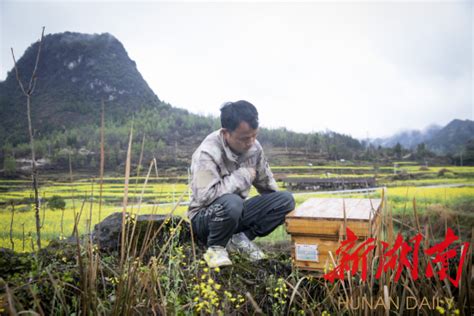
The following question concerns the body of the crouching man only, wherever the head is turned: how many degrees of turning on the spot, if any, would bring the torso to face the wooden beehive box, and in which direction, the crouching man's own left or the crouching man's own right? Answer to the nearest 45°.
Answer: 0° — they already face it

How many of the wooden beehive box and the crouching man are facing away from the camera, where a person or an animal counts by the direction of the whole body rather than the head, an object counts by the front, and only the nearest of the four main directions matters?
0

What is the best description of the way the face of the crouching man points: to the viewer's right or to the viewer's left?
to the viewer's right

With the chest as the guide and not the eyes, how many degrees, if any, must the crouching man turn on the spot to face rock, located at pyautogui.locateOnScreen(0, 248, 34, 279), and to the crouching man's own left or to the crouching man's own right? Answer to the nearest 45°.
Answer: approximately 90° to the crouching man's own right

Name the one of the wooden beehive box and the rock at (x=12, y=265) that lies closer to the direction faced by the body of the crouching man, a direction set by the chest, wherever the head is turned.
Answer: the wooden beehive box

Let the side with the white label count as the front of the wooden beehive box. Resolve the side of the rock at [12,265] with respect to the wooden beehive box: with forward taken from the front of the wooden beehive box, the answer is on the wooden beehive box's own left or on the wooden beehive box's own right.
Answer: on the wooden beehive box's own right

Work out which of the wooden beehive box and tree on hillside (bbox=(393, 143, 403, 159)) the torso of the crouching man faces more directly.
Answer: the wooden beehive box

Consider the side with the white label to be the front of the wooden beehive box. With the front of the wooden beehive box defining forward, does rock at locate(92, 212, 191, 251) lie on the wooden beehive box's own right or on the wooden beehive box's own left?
on the wooden beehive box's own right

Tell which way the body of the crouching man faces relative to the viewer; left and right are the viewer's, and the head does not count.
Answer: facing the viewer and to the right of the viewer

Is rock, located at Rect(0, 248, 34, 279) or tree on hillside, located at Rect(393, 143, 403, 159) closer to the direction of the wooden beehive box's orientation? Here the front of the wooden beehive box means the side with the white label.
the rock

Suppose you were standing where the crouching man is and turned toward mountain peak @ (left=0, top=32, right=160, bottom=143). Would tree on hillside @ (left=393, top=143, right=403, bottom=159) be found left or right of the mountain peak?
right

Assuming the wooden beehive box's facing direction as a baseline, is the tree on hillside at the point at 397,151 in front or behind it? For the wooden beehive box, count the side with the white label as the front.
behind

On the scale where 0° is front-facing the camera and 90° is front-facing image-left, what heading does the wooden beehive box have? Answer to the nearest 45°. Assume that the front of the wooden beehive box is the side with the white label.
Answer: approximately 0°

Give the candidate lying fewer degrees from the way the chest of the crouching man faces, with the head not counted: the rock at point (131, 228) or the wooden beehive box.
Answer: the wooden beehive box
